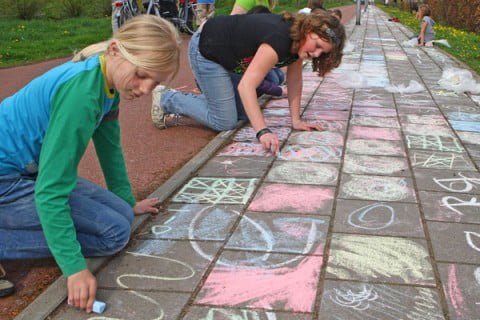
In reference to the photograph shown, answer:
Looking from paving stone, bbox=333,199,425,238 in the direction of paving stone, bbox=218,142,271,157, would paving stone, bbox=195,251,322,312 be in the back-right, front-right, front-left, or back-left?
back-left

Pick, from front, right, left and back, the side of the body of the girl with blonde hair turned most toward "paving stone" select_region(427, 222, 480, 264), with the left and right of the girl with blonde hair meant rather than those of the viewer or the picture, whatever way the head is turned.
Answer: front

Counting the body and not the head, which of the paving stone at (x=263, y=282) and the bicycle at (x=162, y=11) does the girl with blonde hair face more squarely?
the paving stone

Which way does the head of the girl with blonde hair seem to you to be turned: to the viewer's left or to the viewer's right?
to the viewer's right

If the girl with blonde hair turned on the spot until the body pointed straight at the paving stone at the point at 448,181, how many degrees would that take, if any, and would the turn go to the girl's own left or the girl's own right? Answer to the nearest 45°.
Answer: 0° — they already face it

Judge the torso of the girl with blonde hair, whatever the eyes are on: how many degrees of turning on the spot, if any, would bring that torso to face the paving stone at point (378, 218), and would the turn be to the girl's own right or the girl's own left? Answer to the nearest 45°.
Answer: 0° — they already face it

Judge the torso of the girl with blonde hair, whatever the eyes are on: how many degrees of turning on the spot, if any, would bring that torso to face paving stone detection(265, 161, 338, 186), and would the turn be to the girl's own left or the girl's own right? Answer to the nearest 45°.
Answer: approximately 45° to the girl's own left

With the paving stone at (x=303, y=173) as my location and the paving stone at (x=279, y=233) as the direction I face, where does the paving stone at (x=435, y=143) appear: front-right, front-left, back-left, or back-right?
back-left

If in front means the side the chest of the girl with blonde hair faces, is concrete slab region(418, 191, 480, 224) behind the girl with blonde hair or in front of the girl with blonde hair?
in front

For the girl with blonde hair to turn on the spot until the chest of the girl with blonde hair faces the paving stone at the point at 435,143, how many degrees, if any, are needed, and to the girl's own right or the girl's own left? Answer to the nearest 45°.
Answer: approximately 45° to the girl's own left

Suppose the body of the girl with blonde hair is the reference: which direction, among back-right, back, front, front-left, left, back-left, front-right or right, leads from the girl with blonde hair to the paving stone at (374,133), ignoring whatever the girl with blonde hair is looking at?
front-left

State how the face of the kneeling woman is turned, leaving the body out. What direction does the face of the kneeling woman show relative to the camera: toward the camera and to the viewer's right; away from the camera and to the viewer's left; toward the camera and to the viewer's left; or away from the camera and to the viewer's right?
toward the camera and to the viewer's right

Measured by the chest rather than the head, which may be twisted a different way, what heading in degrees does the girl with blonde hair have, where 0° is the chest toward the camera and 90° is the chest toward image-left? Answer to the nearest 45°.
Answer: approximately 270°

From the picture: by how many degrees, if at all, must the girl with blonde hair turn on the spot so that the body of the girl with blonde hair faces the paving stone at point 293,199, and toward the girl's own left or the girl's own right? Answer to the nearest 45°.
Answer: approximately 45° to the girl's own left

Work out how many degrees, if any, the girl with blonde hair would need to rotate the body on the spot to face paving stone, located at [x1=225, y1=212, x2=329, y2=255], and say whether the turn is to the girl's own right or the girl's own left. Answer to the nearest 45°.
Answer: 0° — they already face it

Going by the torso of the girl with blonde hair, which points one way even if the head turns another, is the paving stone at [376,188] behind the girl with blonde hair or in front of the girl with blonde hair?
in front

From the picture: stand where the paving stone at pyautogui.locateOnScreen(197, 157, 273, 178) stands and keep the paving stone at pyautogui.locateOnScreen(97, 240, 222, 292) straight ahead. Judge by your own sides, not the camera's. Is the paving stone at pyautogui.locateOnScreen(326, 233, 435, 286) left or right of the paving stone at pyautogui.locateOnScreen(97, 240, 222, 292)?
left
